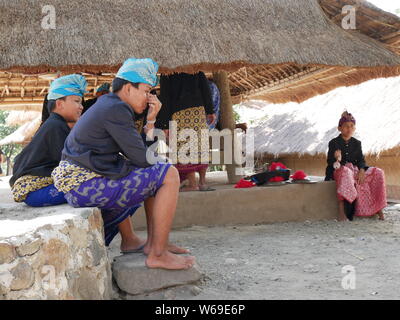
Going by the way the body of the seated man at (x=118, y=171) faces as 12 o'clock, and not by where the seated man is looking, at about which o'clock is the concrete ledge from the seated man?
The concrete ledge is roughly at 10 o'clock from the seated man.

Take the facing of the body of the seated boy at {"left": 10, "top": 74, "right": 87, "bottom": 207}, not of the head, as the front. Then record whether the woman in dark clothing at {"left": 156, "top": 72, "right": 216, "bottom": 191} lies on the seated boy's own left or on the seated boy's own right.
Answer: on the seated boy's own left

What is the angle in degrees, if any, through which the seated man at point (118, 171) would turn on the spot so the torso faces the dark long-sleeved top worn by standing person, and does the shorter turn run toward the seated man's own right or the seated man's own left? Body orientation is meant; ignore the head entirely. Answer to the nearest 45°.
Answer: approximately 90° to the seated man's own left

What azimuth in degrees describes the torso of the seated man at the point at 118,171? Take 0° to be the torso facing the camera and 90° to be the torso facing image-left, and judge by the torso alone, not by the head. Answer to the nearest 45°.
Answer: approximately 270°
